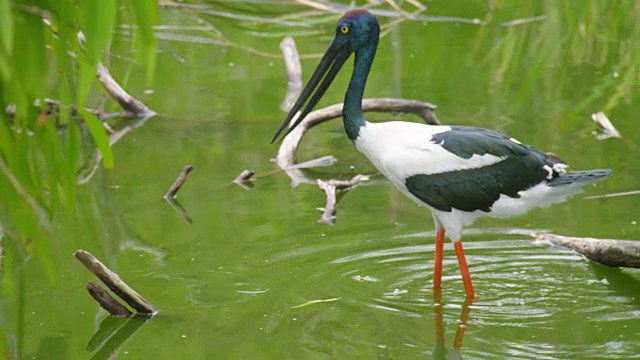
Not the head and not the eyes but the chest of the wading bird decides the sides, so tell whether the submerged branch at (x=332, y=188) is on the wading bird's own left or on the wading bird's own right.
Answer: on the wading bird's own right

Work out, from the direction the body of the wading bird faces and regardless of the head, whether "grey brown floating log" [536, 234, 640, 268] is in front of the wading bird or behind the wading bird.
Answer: behind

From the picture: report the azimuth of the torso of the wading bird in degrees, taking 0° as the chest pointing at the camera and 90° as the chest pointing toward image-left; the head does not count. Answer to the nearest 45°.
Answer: approximately 90°

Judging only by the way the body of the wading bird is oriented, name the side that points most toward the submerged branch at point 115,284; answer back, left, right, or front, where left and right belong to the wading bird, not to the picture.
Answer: front

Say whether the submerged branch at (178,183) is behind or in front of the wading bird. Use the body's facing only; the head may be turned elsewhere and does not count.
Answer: in front

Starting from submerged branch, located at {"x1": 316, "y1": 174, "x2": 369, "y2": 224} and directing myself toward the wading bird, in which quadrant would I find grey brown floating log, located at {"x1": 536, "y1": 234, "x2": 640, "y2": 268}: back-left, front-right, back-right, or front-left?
front-left

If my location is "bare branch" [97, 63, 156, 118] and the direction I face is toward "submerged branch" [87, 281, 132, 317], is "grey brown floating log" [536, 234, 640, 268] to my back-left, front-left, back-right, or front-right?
front-left
